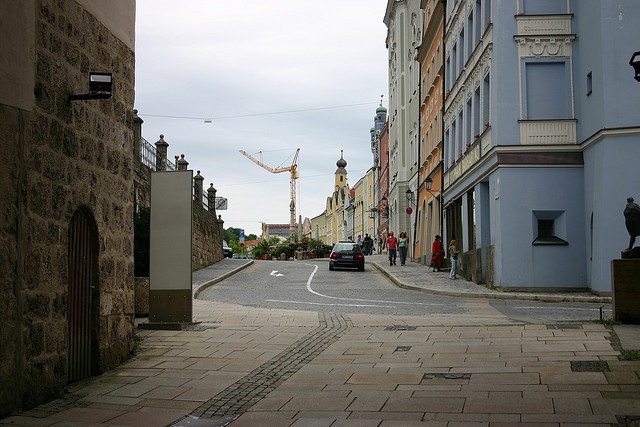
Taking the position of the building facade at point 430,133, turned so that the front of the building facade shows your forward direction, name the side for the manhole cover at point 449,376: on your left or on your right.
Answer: on your left

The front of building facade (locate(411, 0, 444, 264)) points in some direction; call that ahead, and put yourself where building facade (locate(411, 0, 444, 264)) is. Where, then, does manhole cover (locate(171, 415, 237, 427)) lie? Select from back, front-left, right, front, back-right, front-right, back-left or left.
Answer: left

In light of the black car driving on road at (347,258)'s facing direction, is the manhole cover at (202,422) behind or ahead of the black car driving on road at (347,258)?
behind

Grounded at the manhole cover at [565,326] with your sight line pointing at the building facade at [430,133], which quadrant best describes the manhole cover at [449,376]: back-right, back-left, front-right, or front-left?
back-left

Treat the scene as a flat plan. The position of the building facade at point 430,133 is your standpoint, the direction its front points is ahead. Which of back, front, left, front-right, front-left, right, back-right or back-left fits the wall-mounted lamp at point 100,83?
left

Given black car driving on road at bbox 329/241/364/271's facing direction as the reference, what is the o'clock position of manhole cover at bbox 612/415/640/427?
The manhole cover is roughly at 6 o'clock from the black car driving on road.

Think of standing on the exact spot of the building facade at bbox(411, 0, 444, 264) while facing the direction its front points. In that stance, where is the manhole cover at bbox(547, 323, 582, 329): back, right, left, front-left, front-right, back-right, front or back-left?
left

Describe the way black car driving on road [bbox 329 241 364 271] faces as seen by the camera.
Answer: facing away from the viewer

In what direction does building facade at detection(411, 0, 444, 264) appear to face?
to the viewer's left

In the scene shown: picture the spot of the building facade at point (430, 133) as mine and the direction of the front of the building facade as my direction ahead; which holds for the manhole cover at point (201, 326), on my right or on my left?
on my left

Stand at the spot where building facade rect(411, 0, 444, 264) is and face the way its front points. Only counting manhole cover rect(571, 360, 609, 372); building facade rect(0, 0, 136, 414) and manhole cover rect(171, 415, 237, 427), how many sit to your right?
0

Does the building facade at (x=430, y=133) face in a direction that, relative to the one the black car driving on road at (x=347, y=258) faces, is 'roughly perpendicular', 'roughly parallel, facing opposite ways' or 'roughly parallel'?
roughly perpendicular

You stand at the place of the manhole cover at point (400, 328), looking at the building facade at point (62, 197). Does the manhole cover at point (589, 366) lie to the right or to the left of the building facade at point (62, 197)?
left
